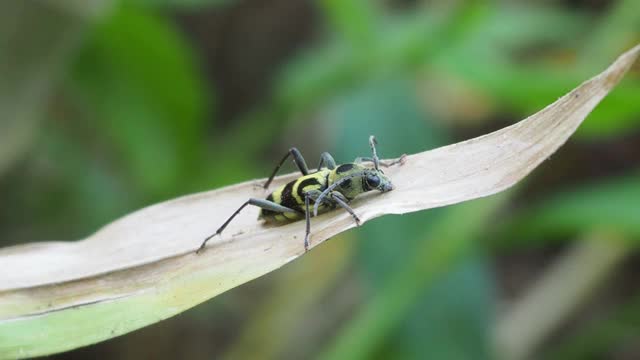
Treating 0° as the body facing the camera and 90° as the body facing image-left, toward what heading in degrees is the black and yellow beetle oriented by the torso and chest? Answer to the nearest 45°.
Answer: approximately 270°

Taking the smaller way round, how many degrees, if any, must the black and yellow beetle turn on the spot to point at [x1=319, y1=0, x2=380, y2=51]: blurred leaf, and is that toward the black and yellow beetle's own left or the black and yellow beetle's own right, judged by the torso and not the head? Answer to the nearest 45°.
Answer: approximately 90° to the black and yellow beetle's own left

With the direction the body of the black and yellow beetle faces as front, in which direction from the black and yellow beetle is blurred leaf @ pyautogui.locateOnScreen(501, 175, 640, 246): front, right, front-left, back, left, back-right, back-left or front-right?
front-left

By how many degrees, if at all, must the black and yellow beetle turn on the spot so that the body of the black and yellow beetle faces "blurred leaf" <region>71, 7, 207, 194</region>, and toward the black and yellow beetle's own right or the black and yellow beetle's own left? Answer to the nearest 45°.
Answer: approximately 135° to the black and yellow beetle's own left

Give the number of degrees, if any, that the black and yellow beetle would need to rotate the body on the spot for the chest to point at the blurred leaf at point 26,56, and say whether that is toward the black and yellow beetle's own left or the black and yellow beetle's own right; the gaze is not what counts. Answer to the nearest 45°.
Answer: approximately 135° to the black and yellow beetle's own left
